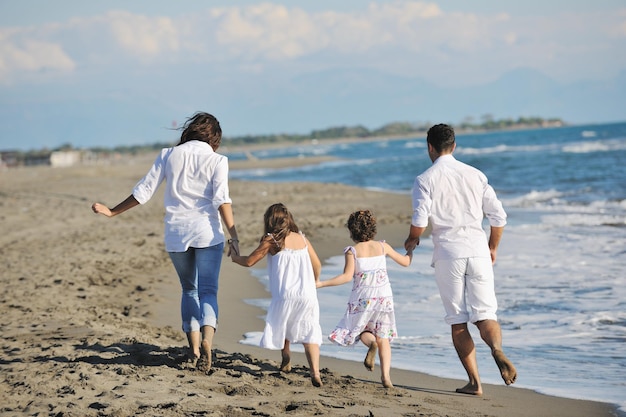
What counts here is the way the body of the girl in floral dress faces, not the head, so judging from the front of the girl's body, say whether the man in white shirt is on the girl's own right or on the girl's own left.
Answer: on the girl's own right

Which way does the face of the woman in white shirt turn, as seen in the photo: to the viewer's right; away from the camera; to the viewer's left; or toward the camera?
away from the camera

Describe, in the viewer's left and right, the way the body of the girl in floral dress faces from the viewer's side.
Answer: facing away from the viewer

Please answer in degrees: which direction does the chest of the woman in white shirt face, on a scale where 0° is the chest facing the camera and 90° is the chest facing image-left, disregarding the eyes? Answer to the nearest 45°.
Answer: approximately 180°

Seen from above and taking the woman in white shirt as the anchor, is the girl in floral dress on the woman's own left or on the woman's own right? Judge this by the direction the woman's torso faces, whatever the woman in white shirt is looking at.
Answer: on the woman's own right

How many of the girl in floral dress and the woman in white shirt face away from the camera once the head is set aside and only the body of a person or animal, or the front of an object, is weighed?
2

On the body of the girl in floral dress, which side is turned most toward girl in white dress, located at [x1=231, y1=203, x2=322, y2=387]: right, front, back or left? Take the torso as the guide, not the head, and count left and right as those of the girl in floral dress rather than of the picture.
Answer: left

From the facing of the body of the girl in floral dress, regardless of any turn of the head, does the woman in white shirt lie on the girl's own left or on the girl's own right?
on the girl's own left

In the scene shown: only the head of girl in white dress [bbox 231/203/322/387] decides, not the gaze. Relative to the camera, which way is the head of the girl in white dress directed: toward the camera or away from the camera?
away from the camera

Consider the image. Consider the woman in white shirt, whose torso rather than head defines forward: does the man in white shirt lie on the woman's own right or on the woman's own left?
on the woman's own right

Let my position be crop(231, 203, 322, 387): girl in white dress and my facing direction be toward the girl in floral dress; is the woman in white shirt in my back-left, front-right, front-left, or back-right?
back-left
